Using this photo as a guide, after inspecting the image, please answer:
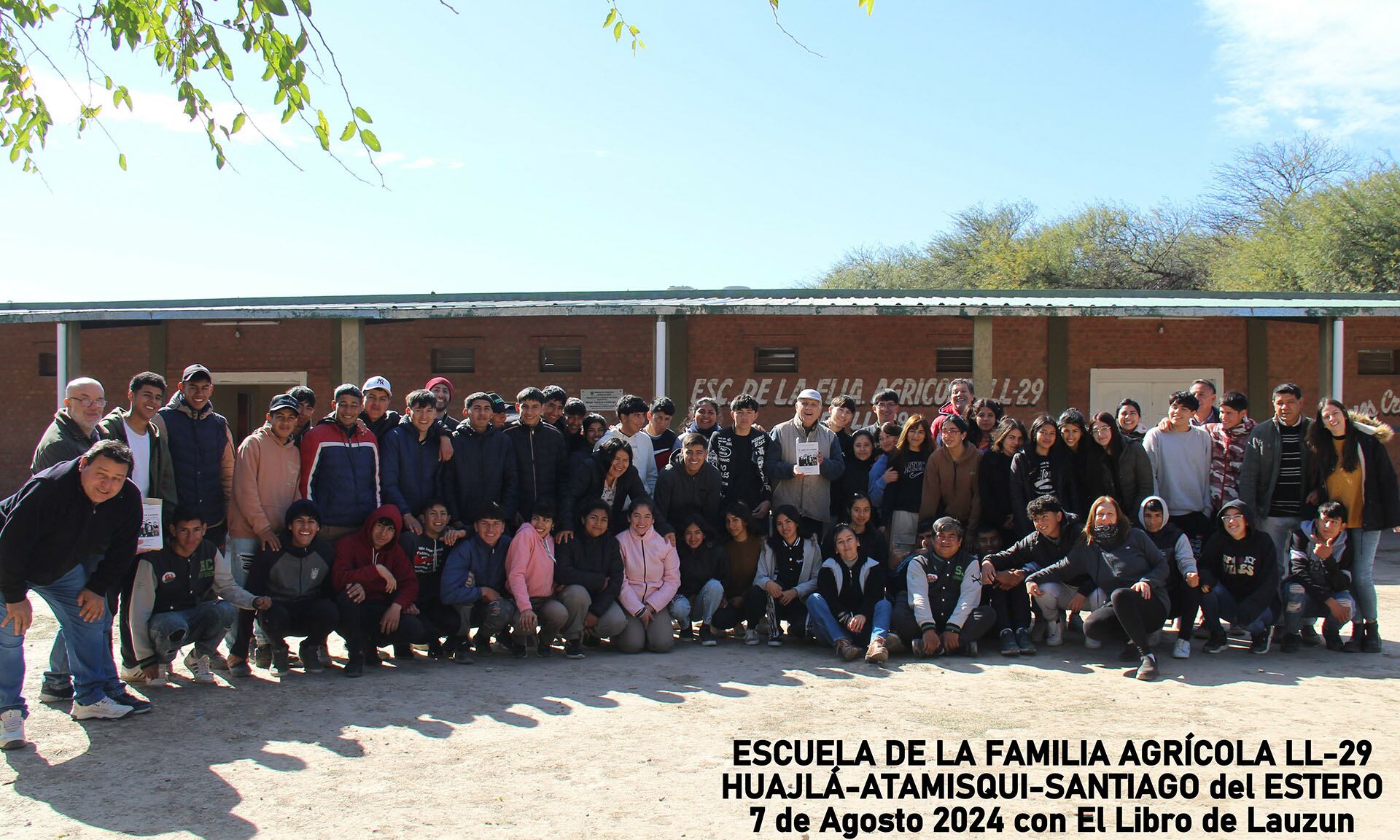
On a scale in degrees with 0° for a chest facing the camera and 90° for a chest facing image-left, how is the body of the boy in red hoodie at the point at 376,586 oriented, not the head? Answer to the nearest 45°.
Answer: approximately 0°

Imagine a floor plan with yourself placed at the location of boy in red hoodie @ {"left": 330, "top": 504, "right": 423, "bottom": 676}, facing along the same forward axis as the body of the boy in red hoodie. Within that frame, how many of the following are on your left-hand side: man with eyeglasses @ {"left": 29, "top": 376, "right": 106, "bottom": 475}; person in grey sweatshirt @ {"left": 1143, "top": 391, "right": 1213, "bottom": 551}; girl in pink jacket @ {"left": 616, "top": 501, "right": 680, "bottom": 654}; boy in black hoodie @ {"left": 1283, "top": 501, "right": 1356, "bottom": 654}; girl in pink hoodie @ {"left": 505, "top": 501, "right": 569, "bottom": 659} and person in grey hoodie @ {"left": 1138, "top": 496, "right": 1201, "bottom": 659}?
5

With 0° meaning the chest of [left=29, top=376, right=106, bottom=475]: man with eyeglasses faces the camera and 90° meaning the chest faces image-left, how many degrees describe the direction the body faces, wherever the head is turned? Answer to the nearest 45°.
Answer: approximately 315°

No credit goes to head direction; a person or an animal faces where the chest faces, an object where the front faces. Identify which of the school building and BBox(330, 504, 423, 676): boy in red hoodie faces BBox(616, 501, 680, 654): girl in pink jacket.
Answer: the school building

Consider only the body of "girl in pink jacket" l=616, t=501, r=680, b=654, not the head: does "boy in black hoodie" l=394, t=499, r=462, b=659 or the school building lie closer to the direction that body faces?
the boy in black hoodie

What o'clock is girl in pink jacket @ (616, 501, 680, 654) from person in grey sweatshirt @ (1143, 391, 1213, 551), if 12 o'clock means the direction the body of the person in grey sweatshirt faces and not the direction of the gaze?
The girl in pink jacket is roughly at 2 o'clock from the person in grey sweatshirt.

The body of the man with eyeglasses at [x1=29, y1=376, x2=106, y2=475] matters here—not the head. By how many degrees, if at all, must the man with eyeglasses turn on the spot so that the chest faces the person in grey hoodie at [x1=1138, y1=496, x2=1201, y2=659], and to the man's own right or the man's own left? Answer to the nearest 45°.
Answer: approximately 45° to the man's own left
